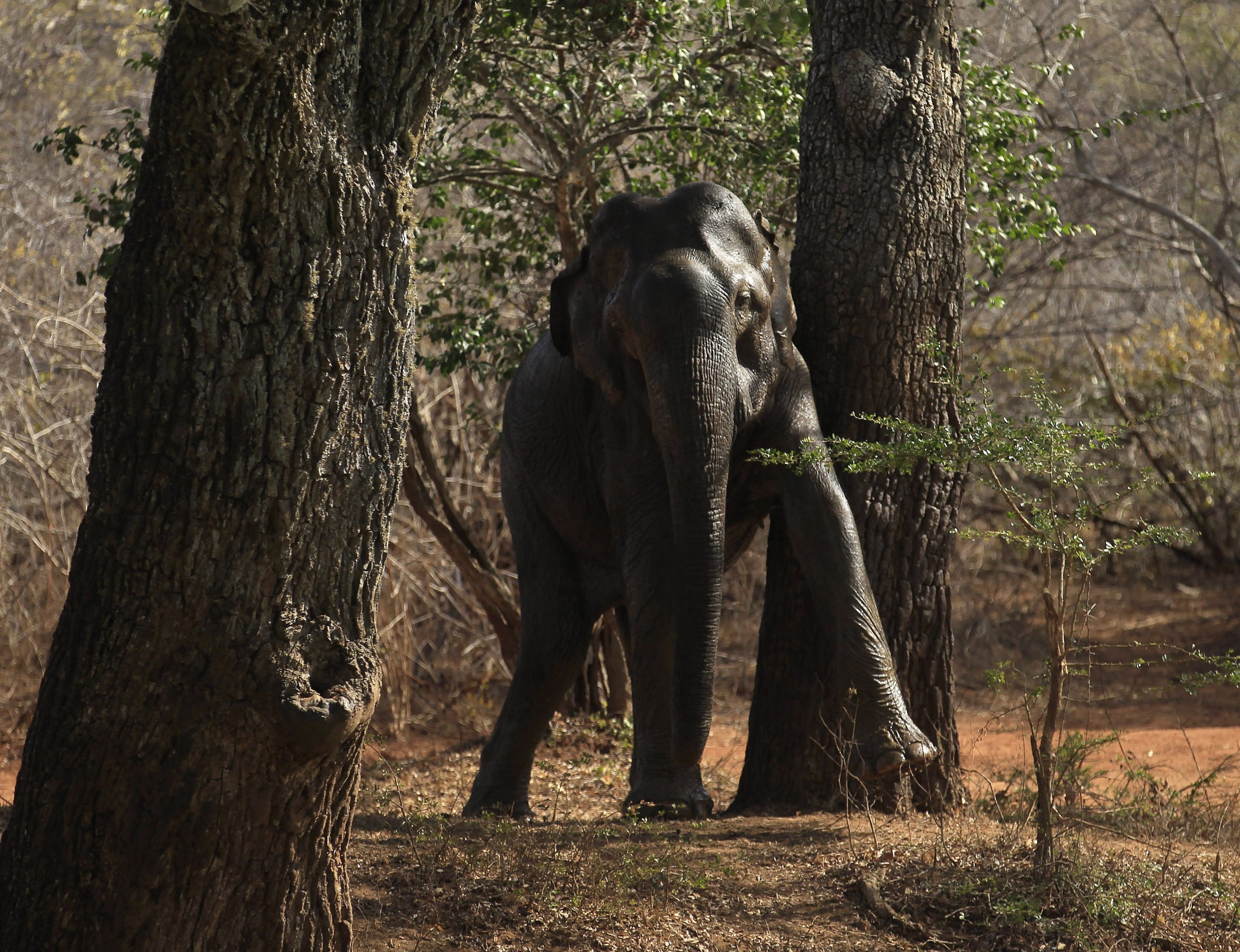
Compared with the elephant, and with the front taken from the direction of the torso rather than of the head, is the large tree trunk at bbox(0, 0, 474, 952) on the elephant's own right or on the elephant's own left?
on the elephant's own right

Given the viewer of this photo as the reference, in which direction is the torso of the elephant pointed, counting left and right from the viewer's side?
facing the viewer and to the right of the viewer

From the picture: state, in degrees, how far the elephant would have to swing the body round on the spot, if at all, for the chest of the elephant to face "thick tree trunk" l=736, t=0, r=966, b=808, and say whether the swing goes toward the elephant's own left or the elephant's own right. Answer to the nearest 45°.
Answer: approximately 45° to the elephant's own left
